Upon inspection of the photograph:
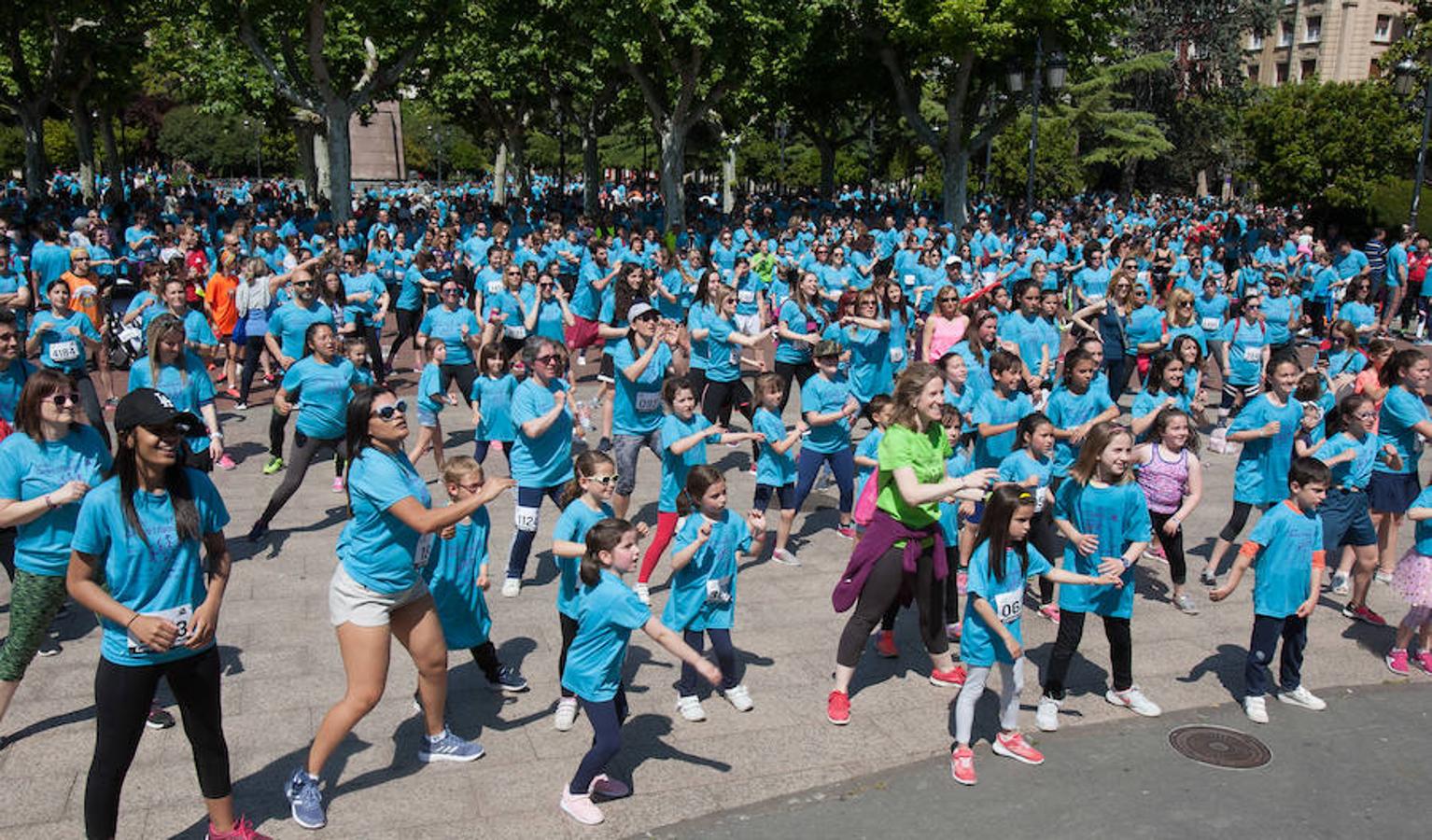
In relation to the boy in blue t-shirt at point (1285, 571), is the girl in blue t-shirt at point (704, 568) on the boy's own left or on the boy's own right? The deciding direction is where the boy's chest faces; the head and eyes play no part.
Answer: on the boy's own right

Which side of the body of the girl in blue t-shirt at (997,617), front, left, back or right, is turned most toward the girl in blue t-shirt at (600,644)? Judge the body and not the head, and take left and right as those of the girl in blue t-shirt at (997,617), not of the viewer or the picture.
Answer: right

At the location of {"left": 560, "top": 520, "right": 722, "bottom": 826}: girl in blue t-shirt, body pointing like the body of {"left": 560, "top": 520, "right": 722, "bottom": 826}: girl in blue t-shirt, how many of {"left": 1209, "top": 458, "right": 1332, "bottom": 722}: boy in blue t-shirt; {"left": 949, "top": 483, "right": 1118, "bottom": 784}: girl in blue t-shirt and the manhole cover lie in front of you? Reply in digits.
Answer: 3

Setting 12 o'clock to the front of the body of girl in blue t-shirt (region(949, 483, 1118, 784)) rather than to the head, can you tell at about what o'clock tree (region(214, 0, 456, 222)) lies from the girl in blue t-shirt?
The tree is roughly at 6 o'clock from the girl in blue t-shirt.

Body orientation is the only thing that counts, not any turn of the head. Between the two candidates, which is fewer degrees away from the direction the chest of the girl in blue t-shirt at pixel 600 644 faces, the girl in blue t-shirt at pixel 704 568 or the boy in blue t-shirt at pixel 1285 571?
the boy in blue t-shirt

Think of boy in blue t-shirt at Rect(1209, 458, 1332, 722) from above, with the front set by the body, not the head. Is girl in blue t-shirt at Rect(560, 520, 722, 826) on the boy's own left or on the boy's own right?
on the boy's own right

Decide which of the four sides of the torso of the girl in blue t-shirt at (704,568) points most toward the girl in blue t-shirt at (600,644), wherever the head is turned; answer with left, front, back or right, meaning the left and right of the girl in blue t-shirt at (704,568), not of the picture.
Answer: right

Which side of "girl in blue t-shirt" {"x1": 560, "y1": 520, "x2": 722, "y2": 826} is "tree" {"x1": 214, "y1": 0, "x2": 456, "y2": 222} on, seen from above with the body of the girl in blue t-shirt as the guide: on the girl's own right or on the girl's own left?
on the girl's own left

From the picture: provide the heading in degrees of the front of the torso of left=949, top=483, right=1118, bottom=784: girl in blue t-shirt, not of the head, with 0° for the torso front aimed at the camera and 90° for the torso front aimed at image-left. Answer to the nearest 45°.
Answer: approximately 315°
